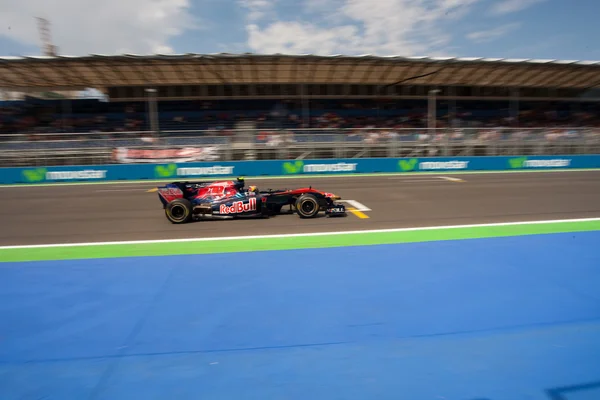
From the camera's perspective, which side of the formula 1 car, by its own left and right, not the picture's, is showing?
right

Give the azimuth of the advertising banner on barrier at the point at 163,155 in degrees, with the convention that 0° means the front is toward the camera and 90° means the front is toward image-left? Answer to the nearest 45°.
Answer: approximately 0°

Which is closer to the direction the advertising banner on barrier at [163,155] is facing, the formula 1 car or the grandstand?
the formula 1 car

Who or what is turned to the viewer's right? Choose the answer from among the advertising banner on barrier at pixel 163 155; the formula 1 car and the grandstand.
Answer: the formula 1 car

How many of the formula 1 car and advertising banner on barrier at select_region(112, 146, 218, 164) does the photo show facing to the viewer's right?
1

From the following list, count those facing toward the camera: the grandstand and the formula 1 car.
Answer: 1

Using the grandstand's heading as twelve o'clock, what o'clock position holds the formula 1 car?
The formula 1 car is roughly at 12 o'clock from the grandstand.

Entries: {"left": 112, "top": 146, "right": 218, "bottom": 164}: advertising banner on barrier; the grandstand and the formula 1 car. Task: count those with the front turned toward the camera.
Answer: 2

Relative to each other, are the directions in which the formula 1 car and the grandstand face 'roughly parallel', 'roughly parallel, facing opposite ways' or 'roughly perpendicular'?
roughly perpendicular

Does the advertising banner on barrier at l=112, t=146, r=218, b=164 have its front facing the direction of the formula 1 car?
yes

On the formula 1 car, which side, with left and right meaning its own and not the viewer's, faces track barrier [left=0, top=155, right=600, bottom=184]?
left
